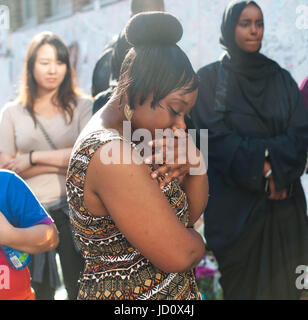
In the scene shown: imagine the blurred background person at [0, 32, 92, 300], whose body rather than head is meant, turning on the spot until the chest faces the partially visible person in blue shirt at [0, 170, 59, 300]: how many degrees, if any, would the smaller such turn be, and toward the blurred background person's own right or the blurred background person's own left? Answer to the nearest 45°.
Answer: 0° — they already face them

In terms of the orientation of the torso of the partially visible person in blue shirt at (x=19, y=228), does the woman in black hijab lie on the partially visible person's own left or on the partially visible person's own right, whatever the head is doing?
on the partially visible person's own left

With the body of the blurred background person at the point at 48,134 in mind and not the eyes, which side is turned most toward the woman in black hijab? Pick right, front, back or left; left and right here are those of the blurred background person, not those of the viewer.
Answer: left

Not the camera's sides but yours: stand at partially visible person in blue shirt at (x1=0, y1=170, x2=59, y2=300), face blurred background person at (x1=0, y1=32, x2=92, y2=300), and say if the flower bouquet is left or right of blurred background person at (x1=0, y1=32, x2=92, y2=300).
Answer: right

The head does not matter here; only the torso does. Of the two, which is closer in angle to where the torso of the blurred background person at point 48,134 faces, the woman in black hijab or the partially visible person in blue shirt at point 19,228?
the partially visible person in blue shirt

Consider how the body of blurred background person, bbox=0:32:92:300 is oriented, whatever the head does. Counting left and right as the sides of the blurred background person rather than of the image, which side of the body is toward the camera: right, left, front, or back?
front

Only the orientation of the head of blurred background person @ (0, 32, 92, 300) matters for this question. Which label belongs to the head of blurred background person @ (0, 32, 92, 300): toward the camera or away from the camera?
toward the camera
